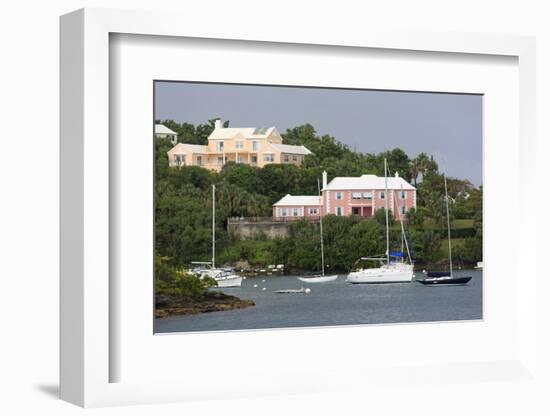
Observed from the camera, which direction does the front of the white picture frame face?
facing the viewer and to the right of the viewer
